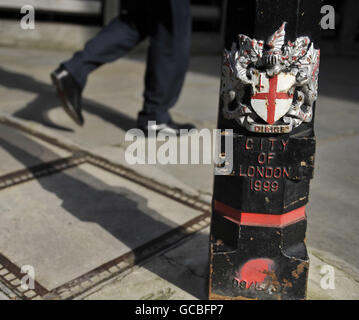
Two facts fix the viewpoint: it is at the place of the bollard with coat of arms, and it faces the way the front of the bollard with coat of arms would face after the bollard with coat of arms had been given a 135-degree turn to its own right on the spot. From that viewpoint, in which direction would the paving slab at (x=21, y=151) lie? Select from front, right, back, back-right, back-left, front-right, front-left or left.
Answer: front

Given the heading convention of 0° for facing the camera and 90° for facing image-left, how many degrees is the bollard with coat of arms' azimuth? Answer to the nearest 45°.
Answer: approximately 0°
